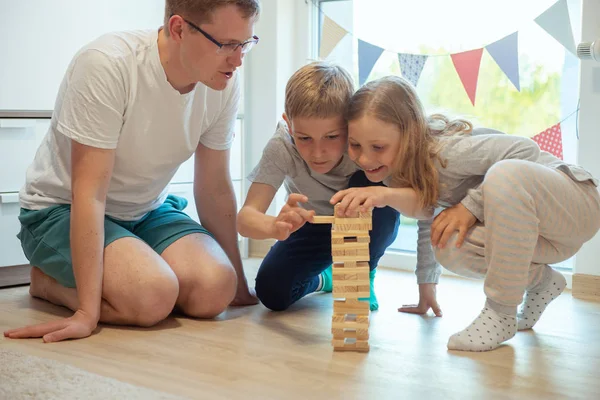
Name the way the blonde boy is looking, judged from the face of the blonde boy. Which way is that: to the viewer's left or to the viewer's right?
to the viewer's right

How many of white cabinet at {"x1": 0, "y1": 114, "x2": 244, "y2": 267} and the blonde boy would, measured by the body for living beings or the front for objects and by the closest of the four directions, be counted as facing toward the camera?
2

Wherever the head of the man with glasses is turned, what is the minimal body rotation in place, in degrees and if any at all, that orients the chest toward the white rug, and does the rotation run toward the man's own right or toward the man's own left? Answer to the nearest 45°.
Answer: approximately 45° to the man's own right

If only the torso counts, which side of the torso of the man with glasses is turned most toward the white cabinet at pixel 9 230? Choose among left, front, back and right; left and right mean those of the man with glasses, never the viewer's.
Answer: back

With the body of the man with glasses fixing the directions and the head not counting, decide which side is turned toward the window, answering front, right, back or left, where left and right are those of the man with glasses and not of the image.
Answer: left

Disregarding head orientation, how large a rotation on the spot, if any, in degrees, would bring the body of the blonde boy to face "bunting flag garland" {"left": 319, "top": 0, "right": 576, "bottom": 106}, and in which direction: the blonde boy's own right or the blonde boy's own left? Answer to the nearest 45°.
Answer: approximately 135° to the blonde boy's own left

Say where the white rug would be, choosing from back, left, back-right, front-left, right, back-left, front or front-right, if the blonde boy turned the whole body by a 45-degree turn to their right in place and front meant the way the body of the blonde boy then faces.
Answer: front

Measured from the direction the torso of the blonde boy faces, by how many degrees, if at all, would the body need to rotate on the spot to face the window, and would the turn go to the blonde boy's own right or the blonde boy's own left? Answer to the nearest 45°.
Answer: approximately 135° to the blonde boy's own left

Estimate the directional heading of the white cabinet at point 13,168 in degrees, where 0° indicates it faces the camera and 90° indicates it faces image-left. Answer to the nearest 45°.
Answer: approximately 0°
